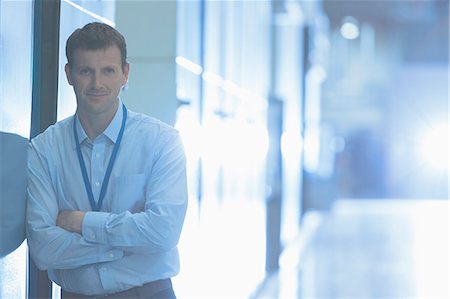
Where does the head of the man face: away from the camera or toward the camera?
toward the camera

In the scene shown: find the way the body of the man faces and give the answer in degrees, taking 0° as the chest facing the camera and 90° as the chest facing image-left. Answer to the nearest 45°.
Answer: approximately 0°
